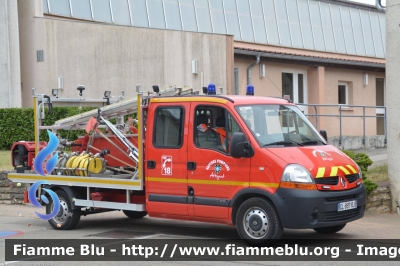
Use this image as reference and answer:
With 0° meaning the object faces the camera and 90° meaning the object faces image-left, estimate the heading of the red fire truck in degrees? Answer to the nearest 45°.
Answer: approximately 315°
